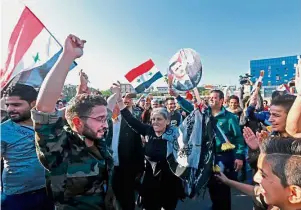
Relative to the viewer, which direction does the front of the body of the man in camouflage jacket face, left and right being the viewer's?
facing the viewer and to the right of the viewer

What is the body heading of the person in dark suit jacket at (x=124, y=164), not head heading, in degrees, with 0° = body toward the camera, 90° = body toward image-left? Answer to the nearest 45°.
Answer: approximately 45°

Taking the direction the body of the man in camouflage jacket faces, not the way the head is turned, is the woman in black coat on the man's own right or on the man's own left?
on the man's own left

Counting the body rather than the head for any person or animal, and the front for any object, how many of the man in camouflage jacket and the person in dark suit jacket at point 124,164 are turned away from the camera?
0

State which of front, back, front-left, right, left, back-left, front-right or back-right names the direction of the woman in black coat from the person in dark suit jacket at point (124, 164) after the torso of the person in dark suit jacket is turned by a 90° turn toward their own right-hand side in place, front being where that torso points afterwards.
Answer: back

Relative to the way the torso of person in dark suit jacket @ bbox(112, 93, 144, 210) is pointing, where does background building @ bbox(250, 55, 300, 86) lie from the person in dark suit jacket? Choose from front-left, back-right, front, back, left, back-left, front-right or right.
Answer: back

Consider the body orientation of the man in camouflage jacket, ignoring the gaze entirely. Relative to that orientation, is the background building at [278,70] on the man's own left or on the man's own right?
on the man's own left
